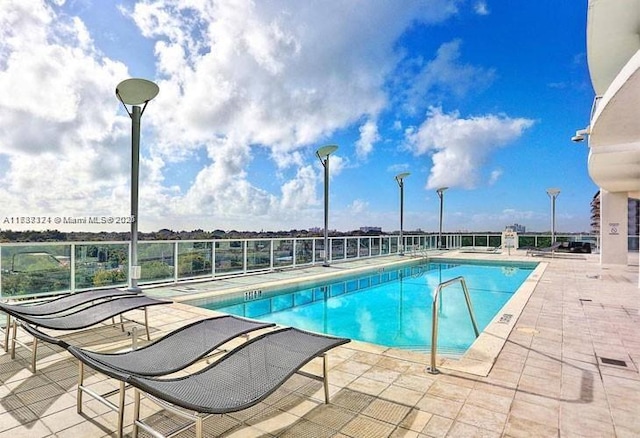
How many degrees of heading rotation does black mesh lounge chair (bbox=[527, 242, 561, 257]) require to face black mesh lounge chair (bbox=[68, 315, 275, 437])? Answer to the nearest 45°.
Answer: approximately 90° to its left

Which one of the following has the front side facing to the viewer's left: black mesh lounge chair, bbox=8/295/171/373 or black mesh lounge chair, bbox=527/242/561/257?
black mesh lounge chair, bbox=527/242/561/257

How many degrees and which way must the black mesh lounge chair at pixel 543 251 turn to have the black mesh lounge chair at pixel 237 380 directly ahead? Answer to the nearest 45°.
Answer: approximately 90° to its left

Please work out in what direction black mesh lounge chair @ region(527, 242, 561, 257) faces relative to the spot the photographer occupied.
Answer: facing to the left of the viewer
